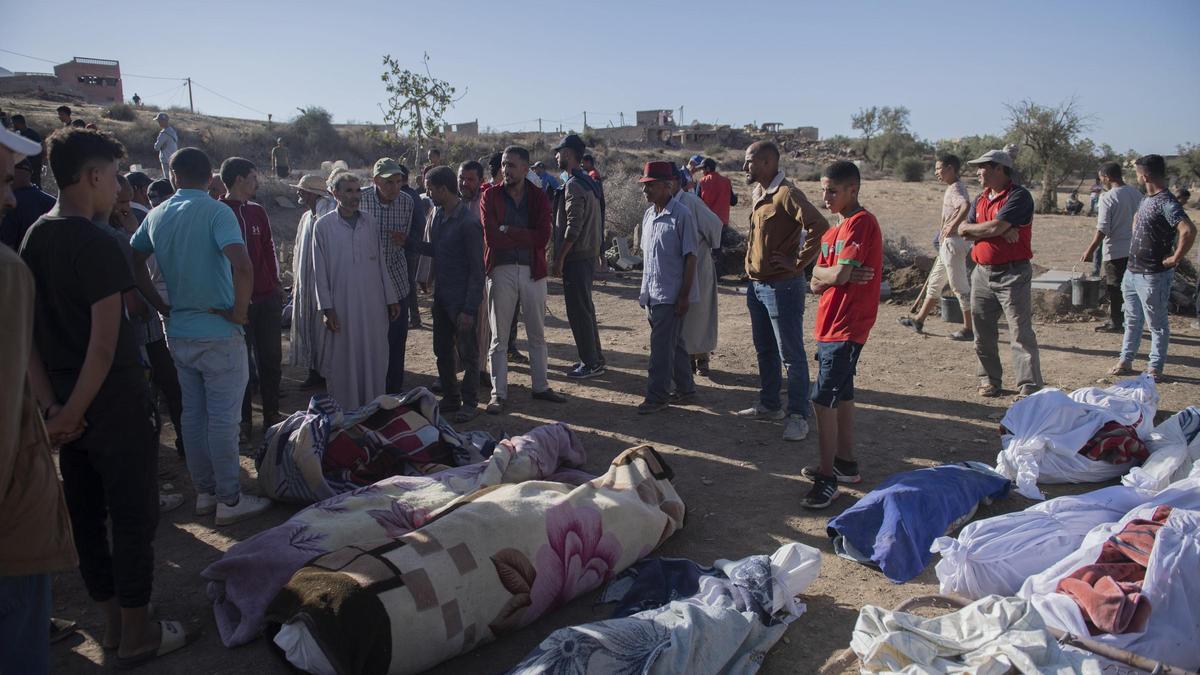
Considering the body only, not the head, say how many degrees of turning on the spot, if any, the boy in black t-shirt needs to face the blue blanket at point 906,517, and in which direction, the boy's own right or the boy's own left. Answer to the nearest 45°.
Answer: approximately 45° to the boy's own right

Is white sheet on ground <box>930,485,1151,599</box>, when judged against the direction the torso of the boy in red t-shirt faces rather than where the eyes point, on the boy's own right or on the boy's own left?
on the boy's own left

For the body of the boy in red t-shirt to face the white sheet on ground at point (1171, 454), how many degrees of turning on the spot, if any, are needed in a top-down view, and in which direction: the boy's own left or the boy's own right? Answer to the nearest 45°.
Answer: approximately 135° to the boy's own left

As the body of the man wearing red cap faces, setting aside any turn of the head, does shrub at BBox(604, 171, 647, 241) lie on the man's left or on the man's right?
on the man's right

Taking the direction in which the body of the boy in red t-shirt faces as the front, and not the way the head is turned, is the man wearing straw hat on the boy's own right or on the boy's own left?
on the boy's own right

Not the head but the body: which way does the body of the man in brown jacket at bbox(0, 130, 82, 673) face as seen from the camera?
to the viewer's right

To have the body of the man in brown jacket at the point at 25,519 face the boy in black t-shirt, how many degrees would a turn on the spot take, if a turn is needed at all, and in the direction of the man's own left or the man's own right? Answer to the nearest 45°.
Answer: approximately 90° to the man's own left

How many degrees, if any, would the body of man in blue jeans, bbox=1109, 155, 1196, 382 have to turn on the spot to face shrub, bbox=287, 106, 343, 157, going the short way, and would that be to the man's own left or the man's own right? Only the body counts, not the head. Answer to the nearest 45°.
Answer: approximately 90° to the man's own right

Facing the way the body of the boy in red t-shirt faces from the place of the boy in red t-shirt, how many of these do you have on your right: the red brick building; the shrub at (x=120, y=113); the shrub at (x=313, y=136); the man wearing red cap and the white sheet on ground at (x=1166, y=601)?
4

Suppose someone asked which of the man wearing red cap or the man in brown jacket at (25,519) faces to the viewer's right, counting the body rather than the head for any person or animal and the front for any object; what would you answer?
the man in brown jacket

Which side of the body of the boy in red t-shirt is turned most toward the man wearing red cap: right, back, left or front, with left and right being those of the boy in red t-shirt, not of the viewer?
right
